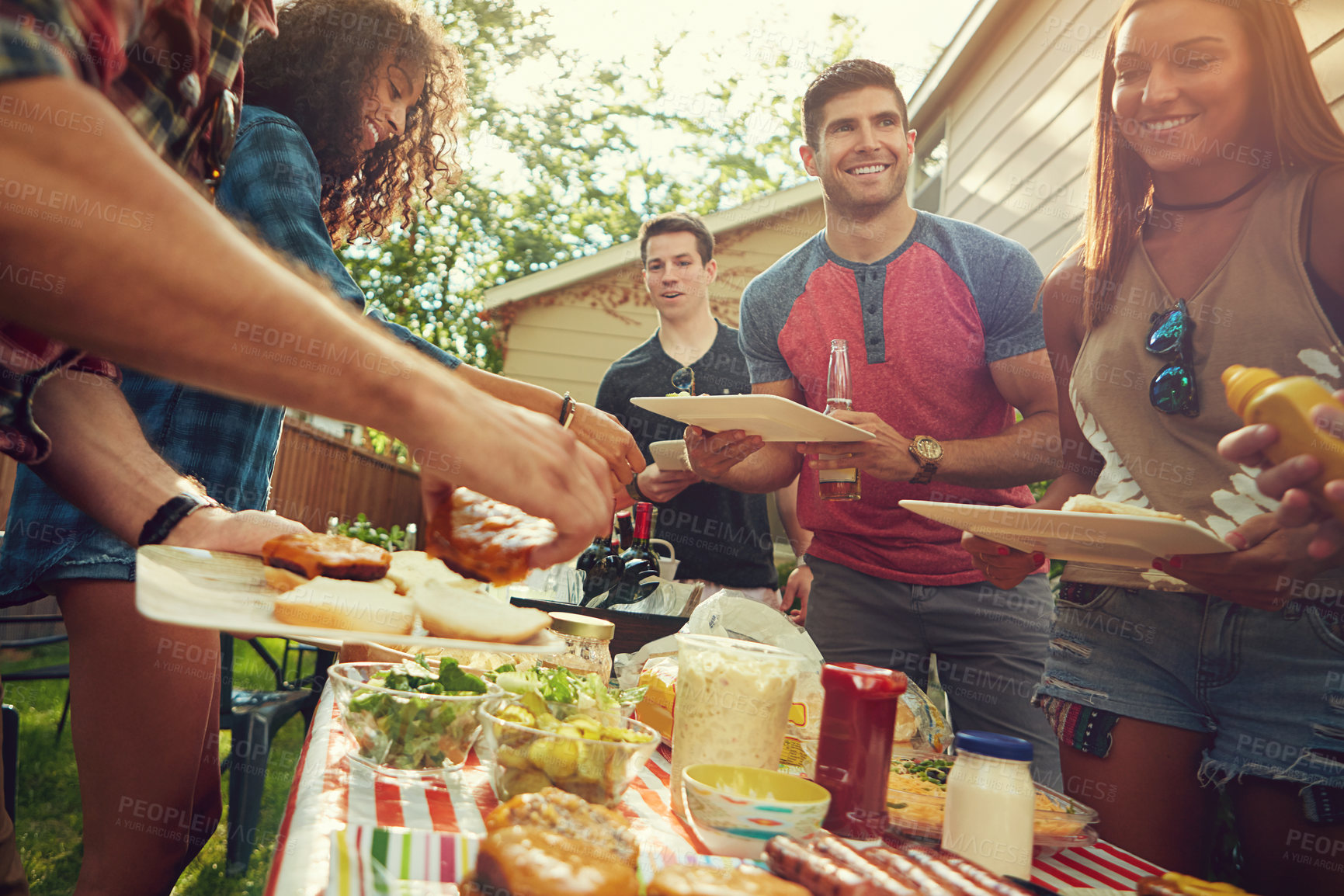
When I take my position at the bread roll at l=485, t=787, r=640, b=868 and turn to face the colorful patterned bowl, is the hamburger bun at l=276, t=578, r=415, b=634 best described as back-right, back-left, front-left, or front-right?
back-left

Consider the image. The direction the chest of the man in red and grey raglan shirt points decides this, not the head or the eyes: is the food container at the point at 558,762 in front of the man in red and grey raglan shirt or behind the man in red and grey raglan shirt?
in front

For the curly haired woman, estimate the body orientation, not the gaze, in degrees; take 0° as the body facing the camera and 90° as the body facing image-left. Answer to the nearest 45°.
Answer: approximately 270°

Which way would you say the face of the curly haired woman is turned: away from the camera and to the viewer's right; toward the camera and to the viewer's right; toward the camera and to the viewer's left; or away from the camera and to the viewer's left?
toward the camera and to the viewer's right

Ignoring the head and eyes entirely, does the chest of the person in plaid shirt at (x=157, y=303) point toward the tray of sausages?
yes

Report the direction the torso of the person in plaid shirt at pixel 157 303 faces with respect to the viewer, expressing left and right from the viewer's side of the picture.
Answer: facing to the right of the viewer

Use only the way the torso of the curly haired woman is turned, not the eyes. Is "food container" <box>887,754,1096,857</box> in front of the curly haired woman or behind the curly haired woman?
in front

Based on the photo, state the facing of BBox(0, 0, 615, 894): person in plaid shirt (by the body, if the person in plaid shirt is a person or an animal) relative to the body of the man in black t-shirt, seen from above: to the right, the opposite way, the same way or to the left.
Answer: to the left

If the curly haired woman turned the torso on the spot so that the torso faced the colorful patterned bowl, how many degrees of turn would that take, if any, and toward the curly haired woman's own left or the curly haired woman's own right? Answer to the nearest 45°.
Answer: approximately 45° to the curly haired woman's own right

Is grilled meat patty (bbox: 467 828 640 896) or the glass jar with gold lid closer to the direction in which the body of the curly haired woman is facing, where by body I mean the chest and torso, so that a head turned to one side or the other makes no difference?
the glass jar with gold lid

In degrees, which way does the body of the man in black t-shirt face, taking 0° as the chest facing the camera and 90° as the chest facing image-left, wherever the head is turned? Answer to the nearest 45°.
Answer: approximately 0°

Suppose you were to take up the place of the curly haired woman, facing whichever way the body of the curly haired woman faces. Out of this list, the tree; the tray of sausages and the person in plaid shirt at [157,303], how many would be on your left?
1
